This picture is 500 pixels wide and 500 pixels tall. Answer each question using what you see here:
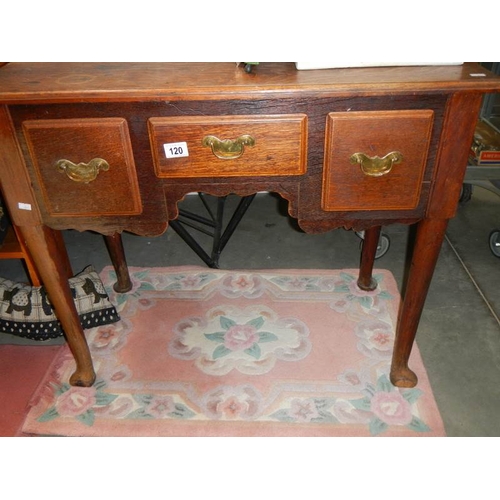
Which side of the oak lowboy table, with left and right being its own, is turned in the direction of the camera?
front

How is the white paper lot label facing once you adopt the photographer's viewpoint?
facing the viewer
